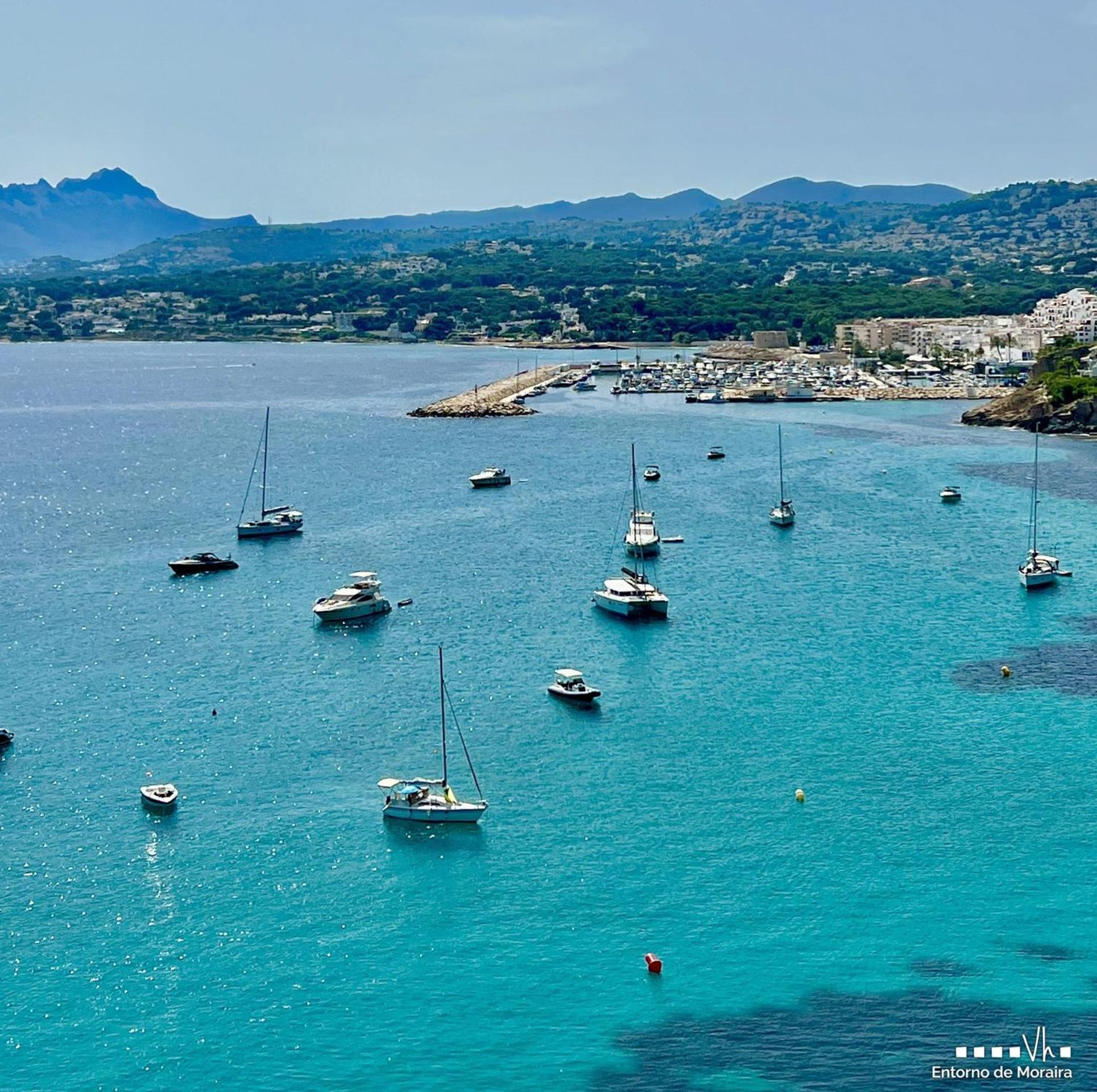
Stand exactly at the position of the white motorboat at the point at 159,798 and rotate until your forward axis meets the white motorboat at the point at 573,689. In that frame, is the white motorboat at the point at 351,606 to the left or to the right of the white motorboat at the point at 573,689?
left

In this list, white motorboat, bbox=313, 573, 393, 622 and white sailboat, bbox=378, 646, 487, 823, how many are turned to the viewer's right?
1

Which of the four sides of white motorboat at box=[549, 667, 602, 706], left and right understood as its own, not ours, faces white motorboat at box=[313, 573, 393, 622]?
back

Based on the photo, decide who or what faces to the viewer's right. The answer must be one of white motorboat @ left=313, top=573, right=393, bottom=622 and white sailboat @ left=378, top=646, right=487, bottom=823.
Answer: the white sailboat

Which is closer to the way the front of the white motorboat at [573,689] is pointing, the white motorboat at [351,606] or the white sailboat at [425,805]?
the white sailboat

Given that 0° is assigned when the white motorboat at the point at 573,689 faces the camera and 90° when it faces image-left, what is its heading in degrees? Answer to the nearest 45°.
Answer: approximately 315°

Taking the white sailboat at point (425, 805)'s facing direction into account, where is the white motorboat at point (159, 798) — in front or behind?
behind

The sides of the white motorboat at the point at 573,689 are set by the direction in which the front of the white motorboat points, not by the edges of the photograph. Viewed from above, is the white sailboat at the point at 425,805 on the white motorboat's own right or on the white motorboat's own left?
on the white motorboat's own right

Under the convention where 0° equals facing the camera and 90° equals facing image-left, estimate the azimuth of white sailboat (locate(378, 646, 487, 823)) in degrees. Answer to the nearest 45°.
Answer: approximately 270°

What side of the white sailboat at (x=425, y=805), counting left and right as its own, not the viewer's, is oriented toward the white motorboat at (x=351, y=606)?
left

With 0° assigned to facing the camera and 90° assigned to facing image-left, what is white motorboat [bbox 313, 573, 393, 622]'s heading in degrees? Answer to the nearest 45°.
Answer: approximately 45°
